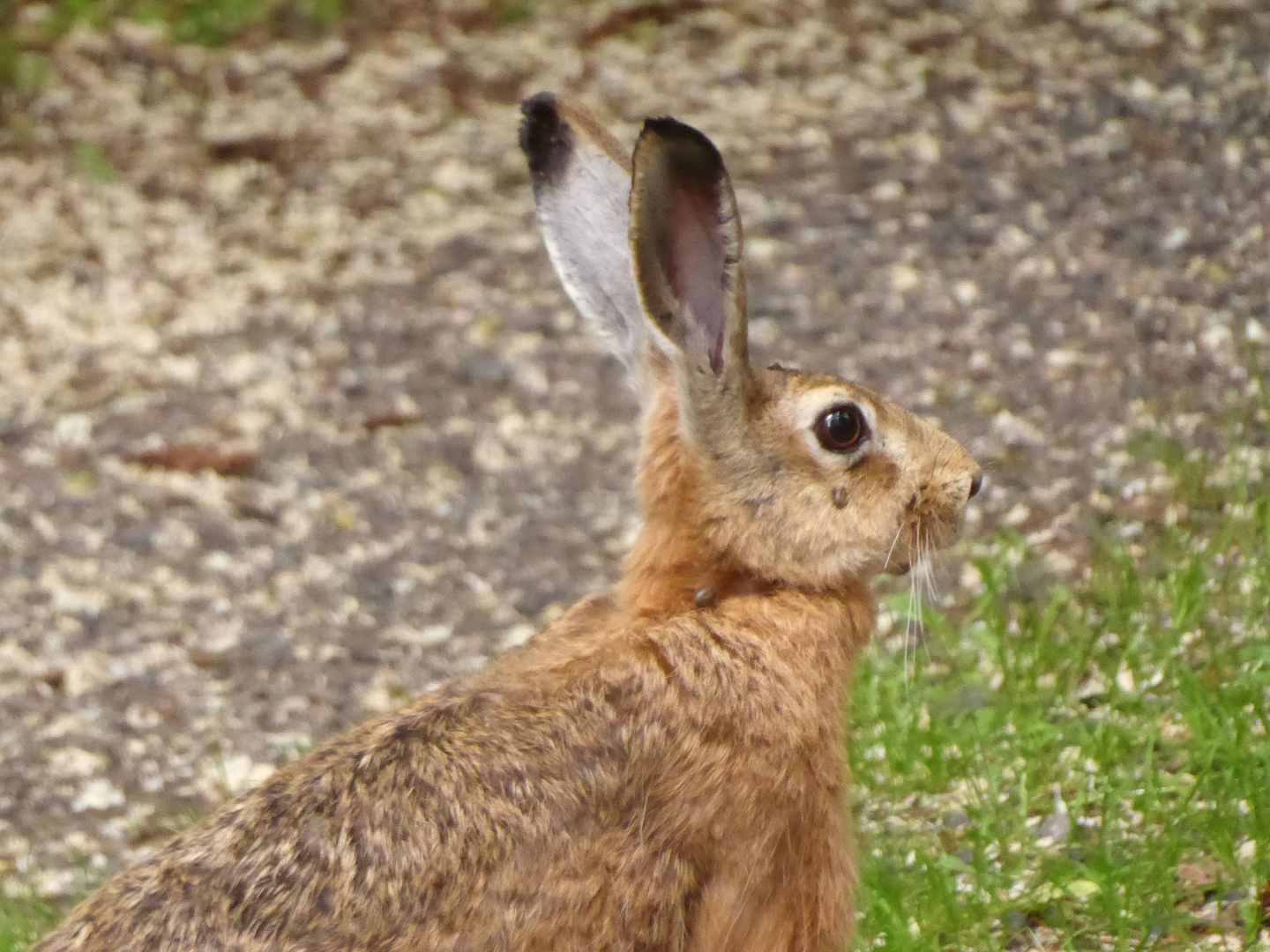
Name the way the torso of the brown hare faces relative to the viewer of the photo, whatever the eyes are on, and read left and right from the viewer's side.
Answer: facing to the right of the viewer
